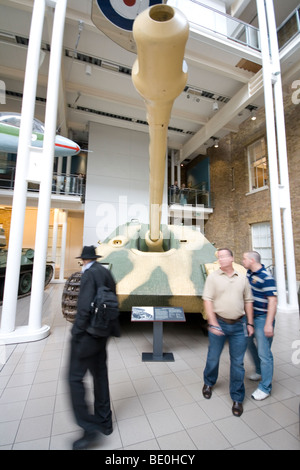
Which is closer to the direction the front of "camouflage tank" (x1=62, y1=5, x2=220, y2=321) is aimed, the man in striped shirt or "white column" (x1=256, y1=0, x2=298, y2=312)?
the man in striped shirt

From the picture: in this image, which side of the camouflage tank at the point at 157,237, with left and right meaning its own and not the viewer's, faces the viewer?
front

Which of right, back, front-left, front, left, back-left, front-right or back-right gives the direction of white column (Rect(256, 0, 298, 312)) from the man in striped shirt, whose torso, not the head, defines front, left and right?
back-right

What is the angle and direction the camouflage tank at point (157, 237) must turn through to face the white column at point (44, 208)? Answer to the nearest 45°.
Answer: approximately 90° to its right

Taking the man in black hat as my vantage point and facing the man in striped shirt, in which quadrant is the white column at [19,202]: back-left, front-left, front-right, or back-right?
back-left

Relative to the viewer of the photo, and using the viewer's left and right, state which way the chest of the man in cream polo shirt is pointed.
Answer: facing the viewer

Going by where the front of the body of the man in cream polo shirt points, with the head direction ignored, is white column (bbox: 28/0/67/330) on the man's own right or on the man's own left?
on the man's own right

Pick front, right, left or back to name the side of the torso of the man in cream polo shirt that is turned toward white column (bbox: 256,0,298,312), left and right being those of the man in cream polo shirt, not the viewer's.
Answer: back

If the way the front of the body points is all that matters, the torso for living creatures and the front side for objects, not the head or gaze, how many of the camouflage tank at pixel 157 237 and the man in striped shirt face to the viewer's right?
0

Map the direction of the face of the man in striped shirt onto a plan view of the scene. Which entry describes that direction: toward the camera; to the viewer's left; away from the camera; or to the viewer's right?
to the viewer's left

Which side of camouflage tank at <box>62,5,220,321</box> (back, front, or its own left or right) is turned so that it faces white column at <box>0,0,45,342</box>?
right
